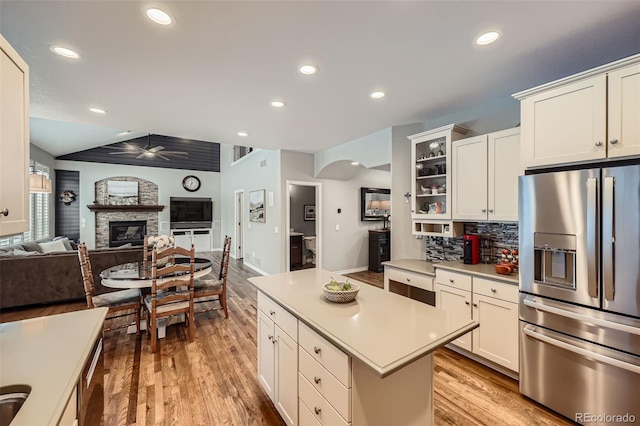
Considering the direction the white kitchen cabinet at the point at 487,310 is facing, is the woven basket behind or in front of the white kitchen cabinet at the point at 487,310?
in front

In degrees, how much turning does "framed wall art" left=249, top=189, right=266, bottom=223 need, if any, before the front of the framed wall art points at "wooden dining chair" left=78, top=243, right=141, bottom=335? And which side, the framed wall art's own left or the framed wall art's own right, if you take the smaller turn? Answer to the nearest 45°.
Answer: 0° — it already faces it

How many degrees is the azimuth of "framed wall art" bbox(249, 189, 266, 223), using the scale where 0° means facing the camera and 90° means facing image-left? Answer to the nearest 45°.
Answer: approximately 45°

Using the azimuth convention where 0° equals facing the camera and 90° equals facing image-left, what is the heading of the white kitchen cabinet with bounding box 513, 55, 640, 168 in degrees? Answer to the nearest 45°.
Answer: approximately 45°

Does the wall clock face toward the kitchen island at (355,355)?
yes

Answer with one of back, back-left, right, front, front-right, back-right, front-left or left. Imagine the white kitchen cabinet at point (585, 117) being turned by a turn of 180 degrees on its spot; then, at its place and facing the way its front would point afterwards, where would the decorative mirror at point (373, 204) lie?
left

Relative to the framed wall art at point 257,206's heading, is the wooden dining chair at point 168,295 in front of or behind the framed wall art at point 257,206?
in front

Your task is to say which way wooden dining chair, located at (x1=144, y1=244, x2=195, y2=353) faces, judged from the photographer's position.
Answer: facing away from the viewer and to the left of the viewer

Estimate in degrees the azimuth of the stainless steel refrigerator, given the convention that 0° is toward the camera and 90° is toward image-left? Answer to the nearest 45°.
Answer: approximately 45°

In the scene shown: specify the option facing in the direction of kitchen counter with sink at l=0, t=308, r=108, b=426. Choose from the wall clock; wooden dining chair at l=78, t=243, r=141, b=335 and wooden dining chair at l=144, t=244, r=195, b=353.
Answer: the wall clock

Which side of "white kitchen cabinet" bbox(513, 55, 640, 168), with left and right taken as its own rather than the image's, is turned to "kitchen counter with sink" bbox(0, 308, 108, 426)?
front

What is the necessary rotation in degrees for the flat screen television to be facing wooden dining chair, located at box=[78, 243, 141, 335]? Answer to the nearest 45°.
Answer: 0° — it already faces it

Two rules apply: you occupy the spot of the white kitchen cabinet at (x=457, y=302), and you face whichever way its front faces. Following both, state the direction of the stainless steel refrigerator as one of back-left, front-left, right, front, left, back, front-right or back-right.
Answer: left

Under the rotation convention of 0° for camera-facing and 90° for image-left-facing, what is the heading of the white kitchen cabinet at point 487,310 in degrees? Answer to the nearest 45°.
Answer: approximately 45°

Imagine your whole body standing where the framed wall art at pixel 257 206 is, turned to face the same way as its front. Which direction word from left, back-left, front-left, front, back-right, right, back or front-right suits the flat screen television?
right

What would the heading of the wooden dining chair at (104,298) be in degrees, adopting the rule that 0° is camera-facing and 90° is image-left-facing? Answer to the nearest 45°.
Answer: approximately 270°

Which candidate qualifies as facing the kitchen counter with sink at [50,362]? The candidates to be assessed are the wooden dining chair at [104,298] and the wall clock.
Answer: the wall clock
